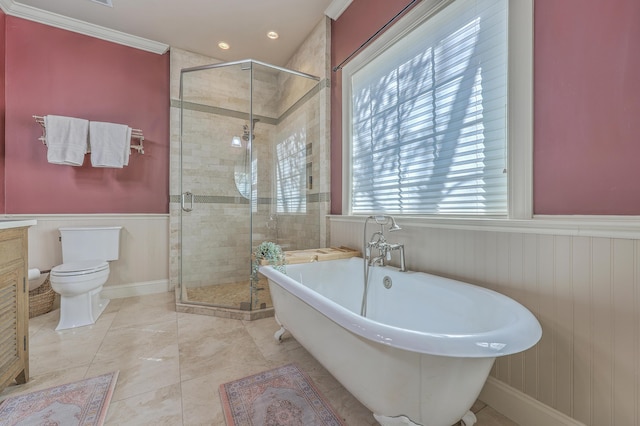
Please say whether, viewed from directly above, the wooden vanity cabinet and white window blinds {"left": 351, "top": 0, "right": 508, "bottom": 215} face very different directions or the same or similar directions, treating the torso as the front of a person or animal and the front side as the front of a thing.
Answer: very different directions

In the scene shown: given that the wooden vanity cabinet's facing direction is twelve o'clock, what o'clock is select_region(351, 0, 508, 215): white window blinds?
The white window blinds is roughly at 12 o'clock from the wooden vanity cabinet.

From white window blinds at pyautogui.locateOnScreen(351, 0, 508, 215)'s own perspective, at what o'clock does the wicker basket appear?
The wicker basket is roughly at 1 o'clock from the white window blinds.

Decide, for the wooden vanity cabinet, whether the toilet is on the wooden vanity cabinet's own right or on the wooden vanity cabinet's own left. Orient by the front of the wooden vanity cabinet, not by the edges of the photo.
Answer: on the wooden vanity cabinet's own left

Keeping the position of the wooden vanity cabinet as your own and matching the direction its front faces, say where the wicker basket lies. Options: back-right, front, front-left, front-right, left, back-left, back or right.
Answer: back-left

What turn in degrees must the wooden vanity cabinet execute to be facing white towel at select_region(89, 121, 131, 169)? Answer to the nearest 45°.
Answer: approximately 90° to its left

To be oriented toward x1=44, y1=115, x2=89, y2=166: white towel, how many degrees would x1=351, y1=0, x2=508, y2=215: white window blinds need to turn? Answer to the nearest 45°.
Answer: approximately 45° to its right

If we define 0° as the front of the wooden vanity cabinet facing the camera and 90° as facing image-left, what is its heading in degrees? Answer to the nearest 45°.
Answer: approximately 315°

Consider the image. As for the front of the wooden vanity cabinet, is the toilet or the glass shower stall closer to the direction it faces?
the glass shower stall

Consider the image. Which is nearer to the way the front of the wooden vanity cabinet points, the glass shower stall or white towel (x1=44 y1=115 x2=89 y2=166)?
the glass shower stall
